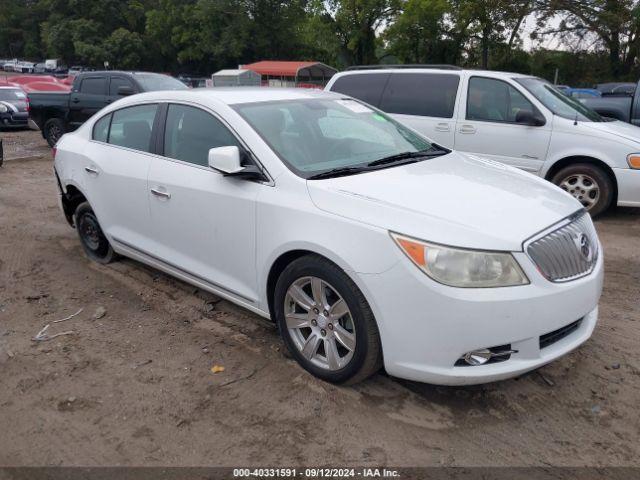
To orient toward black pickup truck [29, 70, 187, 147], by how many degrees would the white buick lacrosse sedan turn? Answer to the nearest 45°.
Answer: approximately 180°

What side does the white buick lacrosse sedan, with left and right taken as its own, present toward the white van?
left

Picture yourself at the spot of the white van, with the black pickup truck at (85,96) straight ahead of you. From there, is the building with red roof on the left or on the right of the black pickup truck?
right

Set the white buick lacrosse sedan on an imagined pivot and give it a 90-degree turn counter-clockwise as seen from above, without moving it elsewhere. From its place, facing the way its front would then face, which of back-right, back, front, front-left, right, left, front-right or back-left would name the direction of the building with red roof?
front-left

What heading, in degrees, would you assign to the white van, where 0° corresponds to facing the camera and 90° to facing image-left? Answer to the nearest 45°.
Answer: approximately 270°

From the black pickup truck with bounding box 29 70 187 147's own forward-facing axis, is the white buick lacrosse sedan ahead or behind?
ahead

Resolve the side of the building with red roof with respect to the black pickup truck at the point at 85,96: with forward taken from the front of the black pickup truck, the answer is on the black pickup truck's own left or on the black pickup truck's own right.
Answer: on the black pickup truck's own left

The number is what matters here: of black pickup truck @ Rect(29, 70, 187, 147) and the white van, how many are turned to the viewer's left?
0

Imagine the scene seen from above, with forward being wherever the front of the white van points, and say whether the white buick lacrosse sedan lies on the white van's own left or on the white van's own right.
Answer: on the white van's own right

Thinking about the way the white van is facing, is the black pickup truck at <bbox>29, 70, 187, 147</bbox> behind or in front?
behind

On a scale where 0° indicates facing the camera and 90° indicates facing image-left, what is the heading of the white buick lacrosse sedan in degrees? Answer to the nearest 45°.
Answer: approximately 315°

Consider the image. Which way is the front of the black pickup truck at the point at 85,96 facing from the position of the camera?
facing the viewer and to the right of the viewer

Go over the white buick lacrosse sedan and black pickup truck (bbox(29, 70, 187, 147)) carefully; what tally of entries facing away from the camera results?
0

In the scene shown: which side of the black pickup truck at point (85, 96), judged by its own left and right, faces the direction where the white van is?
front
